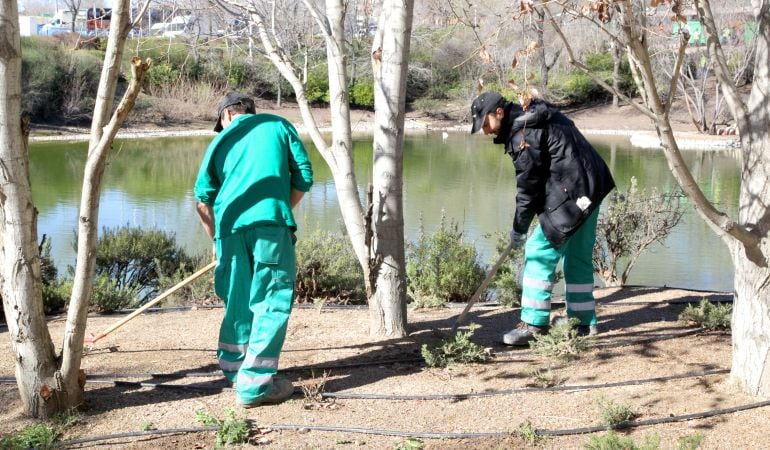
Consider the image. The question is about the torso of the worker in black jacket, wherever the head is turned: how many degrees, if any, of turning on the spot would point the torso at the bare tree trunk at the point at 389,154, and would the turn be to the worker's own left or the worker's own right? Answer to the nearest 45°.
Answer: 0° — they already face it

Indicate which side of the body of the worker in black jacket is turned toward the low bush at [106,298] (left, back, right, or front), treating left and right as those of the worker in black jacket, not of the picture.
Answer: front

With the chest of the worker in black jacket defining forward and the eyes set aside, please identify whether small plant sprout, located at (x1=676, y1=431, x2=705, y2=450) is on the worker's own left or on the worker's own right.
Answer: on the worker's own left

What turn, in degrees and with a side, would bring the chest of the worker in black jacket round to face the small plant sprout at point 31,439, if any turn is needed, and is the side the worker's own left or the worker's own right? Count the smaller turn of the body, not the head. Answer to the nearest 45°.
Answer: approximately 45° to the worker's own left

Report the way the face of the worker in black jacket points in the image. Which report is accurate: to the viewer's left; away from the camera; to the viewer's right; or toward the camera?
to the viewer's left

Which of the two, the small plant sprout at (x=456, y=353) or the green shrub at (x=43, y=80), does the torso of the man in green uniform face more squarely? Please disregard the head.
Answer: the green shrub

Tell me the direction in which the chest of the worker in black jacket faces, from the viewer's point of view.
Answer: to the viewer's left

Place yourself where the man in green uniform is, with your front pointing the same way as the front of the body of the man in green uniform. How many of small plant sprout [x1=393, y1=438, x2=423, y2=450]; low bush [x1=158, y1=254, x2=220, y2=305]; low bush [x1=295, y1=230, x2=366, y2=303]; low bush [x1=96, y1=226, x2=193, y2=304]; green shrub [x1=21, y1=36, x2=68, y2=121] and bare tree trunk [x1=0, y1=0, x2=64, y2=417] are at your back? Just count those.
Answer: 1

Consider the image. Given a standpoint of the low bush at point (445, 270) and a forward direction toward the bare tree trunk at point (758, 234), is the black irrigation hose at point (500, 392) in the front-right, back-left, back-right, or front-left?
front-right

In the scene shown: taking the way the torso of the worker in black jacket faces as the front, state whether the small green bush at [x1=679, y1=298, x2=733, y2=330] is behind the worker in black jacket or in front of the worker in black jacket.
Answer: behind

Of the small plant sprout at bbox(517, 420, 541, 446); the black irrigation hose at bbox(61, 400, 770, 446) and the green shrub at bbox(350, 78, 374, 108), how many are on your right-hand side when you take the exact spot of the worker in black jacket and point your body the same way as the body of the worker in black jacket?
1

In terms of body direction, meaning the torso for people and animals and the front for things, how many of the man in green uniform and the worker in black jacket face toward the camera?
0

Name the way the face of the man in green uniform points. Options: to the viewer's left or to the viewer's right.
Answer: to the viewer's left

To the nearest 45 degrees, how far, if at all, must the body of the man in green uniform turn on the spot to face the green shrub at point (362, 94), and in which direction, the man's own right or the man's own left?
approximately 45° to the man's own right

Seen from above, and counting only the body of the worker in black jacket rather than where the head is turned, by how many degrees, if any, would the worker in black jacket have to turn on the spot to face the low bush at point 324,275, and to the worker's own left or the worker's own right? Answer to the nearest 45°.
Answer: approximately 45° to the worker's own right

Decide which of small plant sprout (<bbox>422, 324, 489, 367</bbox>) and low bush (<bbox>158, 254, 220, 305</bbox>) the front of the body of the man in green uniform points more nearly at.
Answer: the low bush

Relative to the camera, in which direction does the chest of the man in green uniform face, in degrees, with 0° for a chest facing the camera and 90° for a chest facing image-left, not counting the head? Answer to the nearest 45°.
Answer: approximately 135°
